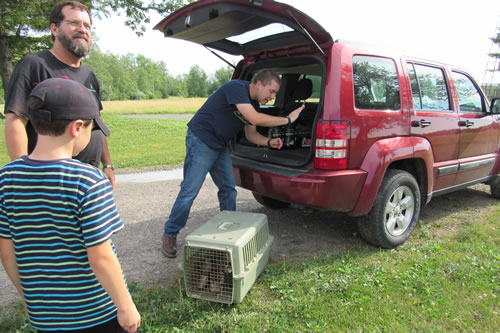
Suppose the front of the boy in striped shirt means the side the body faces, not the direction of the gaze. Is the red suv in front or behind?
in front

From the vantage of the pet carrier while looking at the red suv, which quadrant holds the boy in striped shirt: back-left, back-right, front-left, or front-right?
back-right

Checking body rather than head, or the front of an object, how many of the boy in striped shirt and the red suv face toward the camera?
0

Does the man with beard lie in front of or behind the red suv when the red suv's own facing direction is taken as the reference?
behind

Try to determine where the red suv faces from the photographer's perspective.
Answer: facing away from the viewer and to the right of the viewer

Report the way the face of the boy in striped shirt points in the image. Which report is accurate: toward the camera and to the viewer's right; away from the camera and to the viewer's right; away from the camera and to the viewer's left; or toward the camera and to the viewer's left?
away from the camera and to the viewer's right

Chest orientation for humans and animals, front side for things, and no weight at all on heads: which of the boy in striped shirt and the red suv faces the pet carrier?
the boy in striped shirt

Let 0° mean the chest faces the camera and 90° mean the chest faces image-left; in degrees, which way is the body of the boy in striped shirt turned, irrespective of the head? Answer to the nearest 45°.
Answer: approximately 225°

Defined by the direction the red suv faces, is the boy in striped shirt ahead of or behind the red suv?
behind
